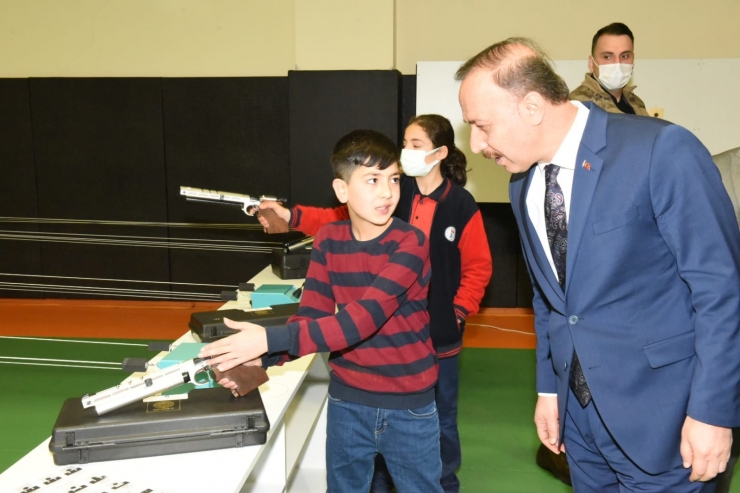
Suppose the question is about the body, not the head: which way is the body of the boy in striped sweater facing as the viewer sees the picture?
toward the camera

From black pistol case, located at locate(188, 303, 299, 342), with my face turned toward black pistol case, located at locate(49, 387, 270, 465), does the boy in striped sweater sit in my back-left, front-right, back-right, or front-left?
front-left

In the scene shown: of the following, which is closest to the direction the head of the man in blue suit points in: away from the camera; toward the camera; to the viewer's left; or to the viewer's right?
to the viewer's left

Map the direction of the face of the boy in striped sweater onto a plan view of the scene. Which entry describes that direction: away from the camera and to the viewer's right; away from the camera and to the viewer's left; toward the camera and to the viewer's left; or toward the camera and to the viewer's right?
toward the camera and to the viewer's right

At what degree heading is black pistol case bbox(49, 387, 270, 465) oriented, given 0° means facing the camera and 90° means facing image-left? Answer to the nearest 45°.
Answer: approximately 0°

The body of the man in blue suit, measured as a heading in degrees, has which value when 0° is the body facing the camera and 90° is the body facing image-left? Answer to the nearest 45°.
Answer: approximately 45°

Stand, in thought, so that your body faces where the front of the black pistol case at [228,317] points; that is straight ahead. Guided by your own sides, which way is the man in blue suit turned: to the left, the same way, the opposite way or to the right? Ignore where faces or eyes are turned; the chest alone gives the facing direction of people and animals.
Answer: to the right

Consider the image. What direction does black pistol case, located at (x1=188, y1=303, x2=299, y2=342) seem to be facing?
toward the camera

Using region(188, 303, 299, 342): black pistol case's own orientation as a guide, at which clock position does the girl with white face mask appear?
The girl with white face mask is roughly at 9 o'clock from the black pistol case.

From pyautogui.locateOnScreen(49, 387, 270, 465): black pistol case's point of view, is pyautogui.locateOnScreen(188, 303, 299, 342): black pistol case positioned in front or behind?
behind

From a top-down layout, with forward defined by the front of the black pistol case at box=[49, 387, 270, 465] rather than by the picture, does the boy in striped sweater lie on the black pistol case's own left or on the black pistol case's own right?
on the black pistol case's own left

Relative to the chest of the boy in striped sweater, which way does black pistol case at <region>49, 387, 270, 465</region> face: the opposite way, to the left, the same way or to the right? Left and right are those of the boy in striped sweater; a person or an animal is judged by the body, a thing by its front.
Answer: the same way

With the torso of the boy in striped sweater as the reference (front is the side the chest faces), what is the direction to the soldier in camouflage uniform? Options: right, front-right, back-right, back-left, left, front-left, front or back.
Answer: back-left

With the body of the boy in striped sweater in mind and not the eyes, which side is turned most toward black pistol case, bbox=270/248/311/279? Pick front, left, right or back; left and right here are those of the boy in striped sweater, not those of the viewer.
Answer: back
